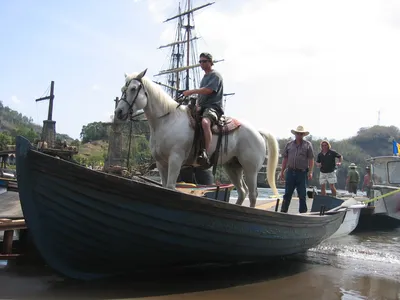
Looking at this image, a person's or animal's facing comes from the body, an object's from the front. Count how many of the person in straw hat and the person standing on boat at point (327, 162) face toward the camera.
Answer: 2

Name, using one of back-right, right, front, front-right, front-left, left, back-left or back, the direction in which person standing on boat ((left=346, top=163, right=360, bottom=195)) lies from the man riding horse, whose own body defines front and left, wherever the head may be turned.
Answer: back

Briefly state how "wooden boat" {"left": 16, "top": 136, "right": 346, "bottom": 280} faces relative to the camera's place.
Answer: facing the viewer and to the left of the viewer

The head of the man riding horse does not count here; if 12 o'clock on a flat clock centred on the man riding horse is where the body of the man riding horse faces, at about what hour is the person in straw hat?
The person in straw hat is roughly at 6 o'clock from the man riding horse.

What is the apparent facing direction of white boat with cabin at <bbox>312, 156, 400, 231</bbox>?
to the viewer's left

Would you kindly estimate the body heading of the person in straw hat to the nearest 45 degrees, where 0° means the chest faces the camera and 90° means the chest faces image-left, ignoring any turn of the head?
approximately 0°

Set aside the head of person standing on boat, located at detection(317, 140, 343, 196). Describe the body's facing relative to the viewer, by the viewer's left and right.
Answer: facing the viewer
